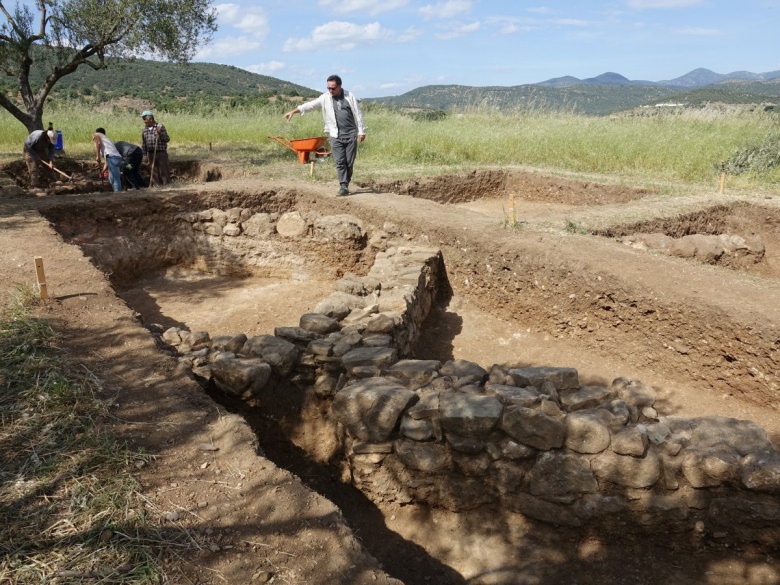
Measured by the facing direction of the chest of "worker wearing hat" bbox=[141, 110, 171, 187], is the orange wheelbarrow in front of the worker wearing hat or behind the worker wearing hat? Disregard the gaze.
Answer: behind

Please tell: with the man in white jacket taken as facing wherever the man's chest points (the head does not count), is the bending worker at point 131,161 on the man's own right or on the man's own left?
on the man's own right

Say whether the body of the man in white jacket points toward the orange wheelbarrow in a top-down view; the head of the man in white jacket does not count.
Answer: no

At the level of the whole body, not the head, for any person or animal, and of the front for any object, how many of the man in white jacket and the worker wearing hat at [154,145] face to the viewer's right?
0

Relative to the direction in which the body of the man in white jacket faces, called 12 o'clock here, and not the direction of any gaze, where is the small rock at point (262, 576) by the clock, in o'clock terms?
The small rock is roughly at 12 o'clock from the man in white jacket.

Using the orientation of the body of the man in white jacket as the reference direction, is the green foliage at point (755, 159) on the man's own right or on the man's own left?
on the man's own left

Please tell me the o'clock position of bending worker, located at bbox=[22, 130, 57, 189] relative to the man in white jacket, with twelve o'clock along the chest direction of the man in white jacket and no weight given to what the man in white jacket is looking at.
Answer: The bending worker is roughly at 4 o'clock from the man in white jacket.

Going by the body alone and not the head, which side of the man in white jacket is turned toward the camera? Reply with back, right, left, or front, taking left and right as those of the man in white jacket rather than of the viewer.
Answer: front

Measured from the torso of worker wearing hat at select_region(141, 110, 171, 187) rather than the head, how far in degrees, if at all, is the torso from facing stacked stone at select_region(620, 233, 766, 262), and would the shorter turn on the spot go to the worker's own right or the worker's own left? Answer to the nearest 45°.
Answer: approximately 90° to the worker's own left

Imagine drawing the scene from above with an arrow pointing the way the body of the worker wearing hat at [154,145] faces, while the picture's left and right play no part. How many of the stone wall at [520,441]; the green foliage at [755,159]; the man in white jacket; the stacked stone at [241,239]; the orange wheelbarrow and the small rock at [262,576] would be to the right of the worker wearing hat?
0

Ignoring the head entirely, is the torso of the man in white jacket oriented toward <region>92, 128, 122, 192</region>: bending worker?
no

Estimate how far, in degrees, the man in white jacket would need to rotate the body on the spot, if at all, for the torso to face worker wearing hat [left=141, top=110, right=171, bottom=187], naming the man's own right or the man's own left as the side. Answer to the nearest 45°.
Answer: approximately 135° to the man's own right

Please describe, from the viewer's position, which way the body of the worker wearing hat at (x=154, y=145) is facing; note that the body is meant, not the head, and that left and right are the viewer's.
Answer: facing the viewer and to the left of the viewer

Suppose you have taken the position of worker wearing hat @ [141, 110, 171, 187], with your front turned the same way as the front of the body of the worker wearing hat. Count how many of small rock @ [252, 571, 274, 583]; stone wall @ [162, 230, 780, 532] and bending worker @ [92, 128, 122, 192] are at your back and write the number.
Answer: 0

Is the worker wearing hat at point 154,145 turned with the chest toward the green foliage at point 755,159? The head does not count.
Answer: no

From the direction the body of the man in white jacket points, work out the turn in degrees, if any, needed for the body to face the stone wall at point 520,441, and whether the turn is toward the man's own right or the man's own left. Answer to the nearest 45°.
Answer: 0° — they already face it

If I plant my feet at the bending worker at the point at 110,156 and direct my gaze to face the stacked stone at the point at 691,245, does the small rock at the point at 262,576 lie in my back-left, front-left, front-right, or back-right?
front-right

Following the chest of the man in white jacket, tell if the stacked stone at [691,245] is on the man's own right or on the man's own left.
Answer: on the man's own left
